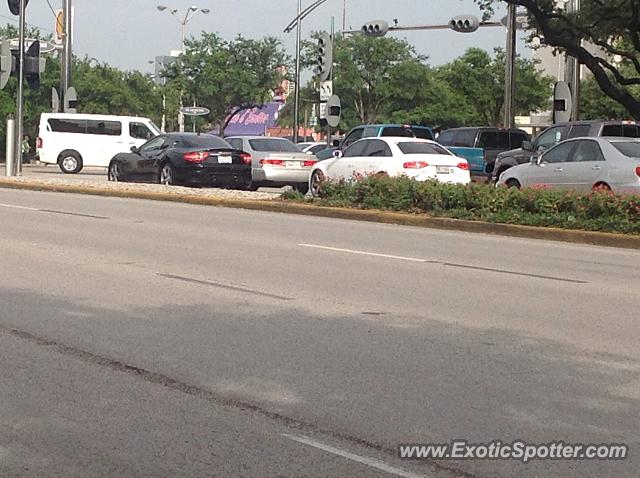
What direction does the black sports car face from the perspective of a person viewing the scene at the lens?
facing away from the viewer and to the left of the viewer

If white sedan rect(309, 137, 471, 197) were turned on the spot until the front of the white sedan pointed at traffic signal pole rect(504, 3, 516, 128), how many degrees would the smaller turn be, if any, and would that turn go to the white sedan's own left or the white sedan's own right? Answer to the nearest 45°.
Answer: approximately 45° to the white sedan's own right

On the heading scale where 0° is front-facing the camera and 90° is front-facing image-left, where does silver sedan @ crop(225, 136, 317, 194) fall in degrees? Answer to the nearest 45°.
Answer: approximately 135°

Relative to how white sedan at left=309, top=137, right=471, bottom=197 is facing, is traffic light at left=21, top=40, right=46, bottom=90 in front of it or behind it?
in front

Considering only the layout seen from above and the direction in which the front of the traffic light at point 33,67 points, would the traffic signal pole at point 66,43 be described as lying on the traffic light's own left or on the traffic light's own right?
on the traffic light's own left

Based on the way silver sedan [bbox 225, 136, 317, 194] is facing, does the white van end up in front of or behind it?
in front

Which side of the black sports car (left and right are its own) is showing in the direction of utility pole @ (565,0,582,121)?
right

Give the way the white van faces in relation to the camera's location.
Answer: facing to the right of the viewer

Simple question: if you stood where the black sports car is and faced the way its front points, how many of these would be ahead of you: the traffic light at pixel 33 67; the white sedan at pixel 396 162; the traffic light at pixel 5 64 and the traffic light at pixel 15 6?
3

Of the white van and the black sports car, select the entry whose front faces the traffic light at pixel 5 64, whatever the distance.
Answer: the black sports car

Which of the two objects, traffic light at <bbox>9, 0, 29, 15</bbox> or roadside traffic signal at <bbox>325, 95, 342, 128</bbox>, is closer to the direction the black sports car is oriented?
the traffic light
